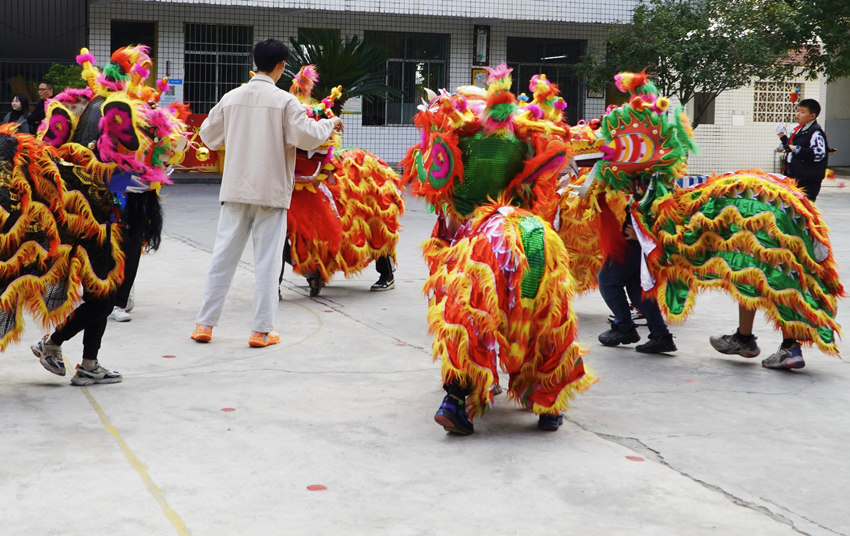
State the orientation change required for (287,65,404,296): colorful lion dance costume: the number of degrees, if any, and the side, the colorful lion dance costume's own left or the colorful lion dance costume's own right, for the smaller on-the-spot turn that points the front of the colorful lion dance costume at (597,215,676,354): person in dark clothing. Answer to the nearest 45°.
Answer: approximately 90° to the colorful lion dance costume's own left

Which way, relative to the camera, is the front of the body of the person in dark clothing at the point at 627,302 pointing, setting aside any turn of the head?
to the viewer's left

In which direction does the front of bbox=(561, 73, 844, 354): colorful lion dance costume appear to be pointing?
to the viewer's left
